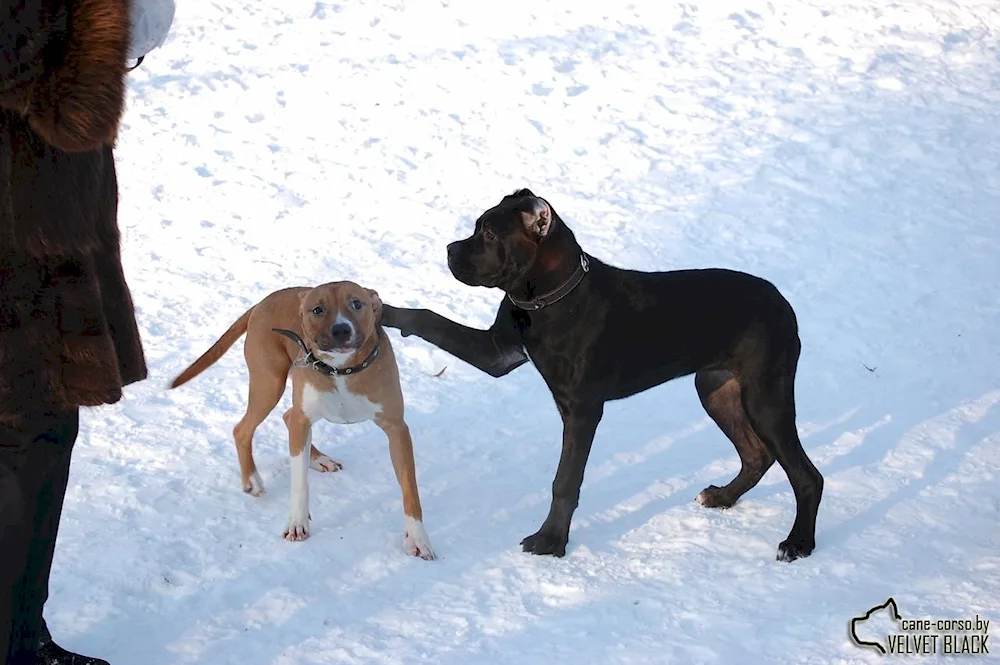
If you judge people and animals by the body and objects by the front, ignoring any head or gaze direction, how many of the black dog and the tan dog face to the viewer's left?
1

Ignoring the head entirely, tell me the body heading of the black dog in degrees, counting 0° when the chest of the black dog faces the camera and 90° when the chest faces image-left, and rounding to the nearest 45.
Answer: approximately 90°

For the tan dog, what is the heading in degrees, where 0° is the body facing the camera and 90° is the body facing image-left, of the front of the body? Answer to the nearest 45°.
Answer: approximately 315°

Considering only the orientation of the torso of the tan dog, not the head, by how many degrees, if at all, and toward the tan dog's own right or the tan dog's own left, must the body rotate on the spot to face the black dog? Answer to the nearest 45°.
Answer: approximately 45° to the tan dog's own left

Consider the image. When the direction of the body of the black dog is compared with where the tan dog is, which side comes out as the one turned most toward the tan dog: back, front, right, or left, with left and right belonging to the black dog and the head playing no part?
front
